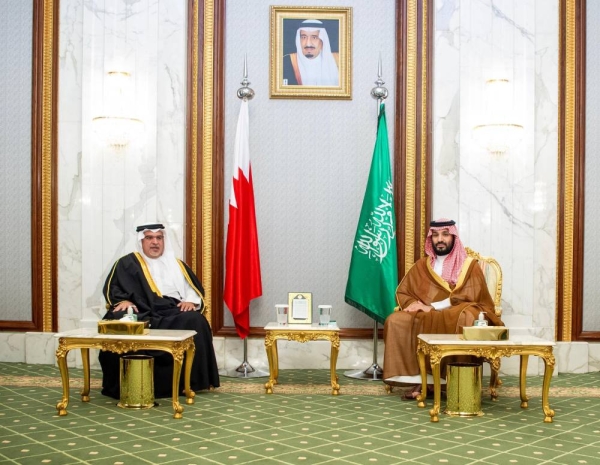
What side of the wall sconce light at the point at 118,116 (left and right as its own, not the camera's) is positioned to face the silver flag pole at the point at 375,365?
left

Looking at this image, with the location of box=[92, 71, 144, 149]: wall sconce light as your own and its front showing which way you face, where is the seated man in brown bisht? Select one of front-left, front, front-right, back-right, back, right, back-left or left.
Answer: front-left

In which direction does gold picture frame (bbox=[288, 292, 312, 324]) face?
toward the camera

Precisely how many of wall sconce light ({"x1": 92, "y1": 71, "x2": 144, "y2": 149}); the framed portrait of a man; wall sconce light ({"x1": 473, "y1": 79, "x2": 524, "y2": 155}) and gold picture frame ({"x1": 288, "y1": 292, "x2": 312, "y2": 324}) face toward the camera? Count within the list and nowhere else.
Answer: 4

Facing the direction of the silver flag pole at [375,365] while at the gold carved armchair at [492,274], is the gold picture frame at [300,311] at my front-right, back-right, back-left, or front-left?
front-left

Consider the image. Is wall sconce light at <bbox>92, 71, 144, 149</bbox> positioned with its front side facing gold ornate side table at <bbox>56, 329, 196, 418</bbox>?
yes

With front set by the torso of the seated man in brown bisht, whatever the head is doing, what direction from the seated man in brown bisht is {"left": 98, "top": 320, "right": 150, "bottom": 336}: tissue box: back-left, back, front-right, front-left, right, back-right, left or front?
front

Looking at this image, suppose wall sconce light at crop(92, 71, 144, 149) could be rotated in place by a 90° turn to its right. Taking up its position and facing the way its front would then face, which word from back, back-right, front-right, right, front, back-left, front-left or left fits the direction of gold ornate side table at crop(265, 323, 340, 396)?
back-left

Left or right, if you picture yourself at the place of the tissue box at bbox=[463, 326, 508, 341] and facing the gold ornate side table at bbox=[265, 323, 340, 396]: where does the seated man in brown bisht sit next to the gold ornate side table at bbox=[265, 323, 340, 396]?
right

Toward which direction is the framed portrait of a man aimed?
toward the camera

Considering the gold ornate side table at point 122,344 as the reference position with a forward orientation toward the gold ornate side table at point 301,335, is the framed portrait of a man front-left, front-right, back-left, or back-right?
front-left

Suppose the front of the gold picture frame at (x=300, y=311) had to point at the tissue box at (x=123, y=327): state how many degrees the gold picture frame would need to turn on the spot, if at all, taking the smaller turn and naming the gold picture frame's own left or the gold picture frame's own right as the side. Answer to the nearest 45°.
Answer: approximately 45° to the gold picture frame's own right

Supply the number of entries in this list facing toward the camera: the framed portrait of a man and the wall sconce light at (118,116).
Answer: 2
